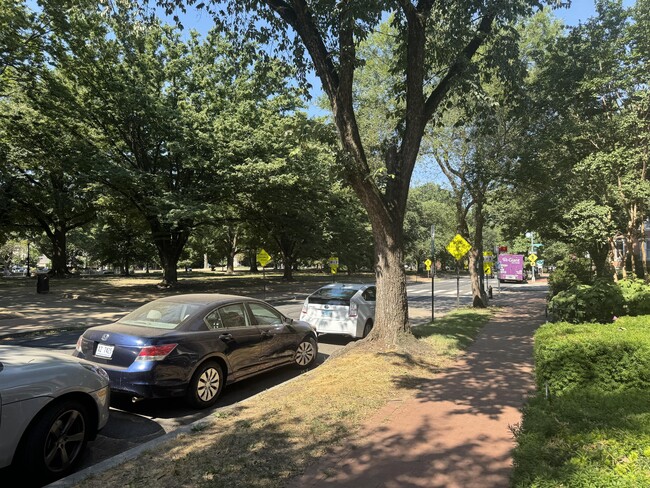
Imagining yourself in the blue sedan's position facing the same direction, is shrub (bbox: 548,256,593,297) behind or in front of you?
in front

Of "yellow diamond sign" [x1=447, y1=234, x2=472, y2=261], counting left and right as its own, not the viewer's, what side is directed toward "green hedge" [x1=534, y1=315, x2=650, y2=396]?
front

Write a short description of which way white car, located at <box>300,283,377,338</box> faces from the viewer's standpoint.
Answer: facing away from the viewer and to the right of the viewer

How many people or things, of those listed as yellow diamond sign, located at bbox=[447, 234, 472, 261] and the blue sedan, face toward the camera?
1

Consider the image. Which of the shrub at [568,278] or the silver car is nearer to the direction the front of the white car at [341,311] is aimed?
the shrub

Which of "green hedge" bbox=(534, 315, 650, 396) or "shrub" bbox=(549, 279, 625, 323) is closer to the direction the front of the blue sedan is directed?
the shrub

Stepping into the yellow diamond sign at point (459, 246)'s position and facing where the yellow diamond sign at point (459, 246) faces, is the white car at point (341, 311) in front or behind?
in front

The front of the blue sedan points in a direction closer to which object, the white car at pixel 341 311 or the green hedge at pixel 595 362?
the white car

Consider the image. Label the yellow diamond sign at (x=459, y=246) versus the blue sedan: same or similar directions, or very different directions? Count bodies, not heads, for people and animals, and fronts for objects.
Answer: very different directions

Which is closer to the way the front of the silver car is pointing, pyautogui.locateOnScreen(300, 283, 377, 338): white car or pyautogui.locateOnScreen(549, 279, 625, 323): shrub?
the white car

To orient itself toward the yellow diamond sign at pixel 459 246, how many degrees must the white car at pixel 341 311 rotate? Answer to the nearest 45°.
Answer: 0° — it already faces it

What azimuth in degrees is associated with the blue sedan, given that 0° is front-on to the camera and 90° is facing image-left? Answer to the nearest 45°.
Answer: approximately 225°

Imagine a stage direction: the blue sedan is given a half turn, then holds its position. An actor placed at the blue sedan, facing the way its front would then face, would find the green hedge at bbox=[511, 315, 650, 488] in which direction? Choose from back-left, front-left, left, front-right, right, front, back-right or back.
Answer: left

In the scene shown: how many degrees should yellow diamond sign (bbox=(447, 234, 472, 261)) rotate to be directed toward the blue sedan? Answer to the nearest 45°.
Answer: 0° — it already faces it

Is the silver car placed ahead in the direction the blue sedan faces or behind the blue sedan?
behind

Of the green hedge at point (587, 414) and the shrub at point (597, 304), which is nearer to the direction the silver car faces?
the shrub
